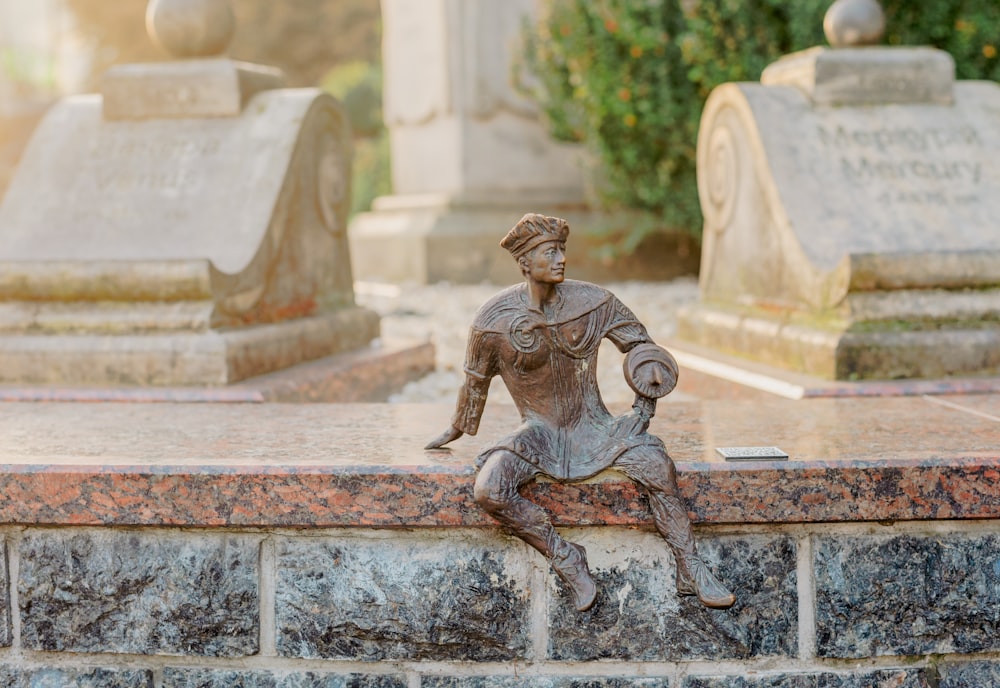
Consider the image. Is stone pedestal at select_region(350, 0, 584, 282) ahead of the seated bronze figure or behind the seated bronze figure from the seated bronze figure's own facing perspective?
behind

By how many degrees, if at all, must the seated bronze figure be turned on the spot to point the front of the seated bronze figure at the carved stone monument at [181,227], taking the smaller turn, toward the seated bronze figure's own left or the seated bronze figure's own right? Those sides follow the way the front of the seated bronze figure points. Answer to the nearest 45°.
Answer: approximately 135° to the seated bronze figure's own right

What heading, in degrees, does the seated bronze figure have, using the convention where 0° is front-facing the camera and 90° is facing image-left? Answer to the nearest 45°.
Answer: approximately 0°

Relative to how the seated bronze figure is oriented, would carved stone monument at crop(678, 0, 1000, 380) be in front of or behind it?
behind
